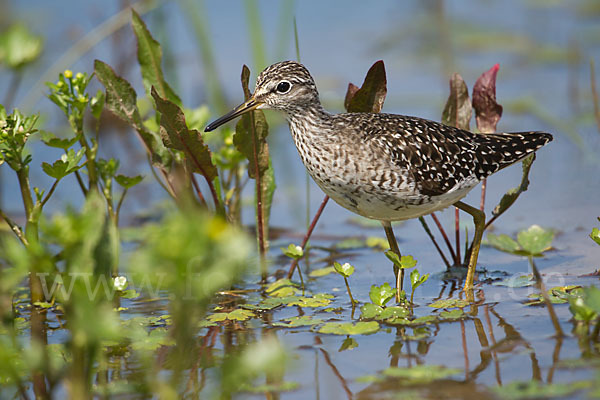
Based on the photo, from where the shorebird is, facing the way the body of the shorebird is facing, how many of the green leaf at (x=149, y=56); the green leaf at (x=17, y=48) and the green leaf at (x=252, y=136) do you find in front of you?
3

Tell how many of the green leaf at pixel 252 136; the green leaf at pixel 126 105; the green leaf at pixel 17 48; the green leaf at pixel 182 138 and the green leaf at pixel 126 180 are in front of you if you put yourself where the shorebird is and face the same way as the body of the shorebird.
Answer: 5

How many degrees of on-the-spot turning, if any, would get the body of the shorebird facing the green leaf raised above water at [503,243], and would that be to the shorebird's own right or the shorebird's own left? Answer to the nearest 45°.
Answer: approximately 180°

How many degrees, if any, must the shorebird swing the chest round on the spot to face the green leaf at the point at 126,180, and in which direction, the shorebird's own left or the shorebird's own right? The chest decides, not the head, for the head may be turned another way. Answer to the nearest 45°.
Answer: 0° — it already faces it

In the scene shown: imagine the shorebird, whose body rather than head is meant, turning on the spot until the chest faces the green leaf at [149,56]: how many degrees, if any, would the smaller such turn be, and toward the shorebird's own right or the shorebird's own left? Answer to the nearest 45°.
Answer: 0° — it already faces it

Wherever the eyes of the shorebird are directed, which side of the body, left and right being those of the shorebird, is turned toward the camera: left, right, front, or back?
left

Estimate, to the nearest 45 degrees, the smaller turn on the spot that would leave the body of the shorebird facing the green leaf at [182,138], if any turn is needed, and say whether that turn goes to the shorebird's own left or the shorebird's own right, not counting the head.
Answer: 0° — it already faces it

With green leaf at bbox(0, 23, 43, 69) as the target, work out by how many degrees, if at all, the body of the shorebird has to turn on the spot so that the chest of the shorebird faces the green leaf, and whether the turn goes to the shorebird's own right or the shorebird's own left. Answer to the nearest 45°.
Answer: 0° — it already faces it

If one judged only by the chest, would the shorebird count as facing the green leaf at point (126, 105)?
yes

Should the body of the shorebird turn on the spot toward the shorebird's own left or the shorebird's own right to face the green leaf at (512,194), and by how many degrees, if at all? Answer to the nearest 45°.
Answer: approximately 180°
